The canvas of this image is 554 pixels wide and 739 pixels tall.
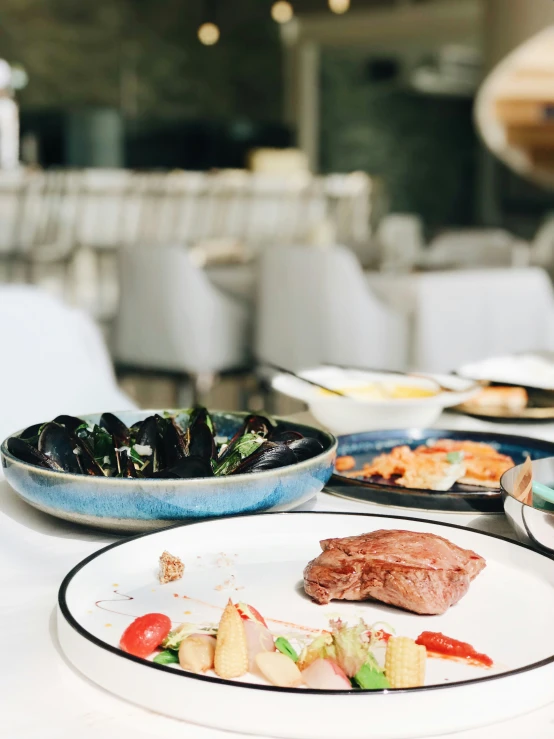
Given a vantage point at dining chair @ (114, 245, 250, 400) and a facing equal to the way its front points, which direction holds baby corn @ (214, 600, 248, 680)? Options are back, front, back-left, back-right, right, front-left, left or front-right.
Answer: back-right

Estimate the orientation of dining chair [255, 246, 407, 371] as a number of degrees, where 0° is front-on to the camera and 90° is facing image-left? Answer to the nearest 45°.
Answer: approximately 225°

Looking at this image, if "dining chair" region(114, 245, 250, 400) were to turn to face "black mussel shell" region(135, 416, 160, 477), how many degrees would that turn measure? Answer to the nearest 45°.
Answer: approximately 135° to its right

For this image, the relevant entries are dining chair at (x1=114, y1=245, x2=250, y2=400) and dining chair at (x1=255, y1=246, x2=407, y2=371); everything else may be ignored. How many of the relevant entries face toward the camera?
0

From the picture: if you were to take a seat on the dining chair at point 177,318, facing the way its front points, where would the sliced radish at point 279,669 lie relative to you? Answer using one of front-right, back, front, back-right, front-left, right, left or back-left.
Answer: back-right

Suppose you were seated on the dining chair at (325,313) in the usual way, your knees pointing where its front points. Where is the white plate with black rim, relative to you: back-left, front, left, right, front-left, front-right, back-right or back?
back-right

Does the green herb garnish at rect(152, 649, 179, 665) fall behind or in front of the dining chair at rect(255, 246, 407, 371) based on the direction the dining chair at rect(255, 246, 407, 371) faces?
behind

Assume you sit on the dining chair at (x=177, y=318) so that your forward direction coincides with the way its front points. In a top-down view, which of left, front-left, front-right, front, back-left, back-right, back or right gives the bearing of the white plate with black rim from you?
back-right

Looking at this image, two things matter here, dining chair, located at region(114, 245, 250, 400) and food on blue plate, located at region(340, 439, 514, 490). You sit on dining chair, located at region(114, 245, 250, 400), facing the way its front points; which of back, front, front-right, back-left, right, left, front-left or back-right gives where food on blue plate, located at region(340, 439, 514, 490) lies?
back-right

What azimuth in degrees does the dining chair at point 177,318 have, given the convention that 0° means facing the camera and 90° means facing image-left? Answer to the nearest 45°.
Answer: approximately 225°

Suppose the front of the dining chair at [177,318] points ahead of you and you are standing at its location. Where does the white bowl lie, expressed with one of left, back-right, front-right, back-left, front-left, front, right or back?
back-right

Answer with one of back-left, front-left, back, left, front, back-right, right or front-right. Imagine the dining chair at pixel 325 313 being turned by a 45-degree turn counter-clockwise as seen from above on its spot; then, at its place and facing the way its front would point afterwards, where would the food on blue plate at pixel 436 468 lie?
back
